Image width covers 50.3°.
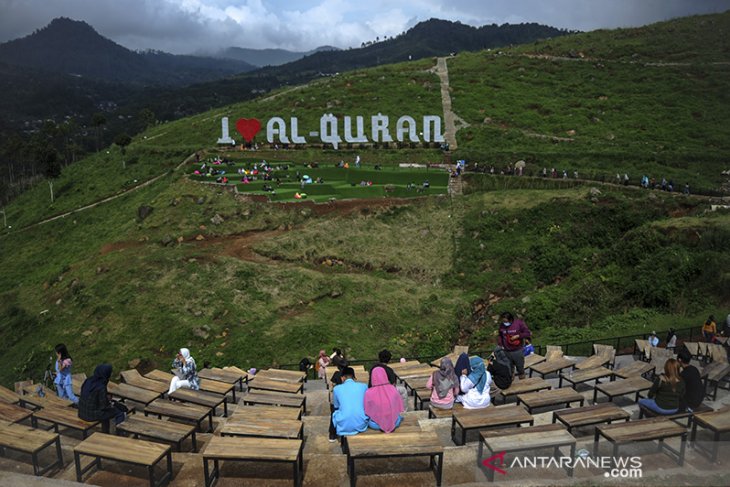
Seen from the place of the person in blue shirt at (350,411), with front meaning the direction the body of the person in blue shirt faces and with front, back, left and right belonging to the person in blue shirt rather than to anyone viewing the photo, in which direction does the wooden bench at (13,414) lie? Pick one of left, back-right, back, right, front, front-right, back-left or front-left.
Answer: left

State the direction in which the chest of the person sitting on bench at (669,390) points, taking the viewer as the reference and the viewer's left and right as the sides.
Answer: facing away from the viewer and to the left of the viewer

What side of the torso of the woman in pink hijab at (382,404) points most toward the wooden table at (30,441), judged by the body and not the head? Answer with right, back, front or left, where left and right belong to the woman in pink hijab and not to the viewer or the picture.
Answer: left

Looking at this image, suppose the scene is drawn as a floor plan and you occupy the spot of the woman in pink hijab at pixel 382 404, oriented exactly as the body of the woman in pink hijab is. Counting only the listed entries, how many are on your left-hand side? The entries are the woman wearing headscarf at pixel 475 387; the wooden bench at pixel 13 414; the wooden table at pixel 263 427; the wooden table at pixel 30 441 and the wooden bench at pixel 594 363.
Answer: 3

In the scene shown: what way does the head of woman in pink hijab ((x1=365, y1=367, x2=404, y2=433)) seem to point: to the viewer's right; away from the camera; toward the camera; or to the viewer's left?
away from the camera

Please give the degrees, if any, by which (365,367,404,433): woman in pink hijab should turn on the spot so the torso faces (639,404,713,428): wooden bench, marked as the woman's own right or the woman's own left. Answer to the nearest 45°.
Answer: approximately 90° to the woman's own right

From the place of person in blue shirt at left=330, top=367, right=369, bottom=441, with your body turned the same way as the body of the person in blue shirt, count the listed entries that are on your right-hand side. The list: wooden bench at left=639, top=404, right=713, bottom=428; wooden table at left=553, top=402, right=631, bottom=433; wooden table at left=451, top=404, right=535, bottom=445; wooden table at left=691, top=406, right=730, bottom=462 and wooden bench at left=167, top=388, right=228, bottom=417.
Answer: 4

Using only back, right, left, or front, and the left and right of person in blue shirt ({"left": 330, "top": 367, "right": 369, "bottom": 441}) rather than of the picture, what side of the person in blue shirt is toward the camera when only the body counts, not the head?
back

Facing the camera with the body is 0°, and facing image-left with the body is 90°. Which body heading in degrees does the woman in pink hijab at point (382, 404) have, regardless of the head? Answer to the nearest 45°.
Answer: approximately 180°
